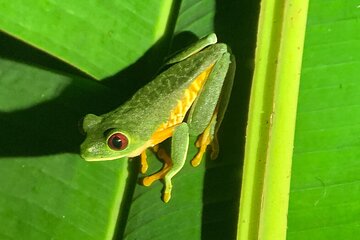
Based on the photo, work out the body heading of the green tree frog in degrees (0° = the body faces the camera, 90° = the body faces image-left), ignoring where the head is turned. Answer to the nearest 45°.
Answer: approximately 45°
